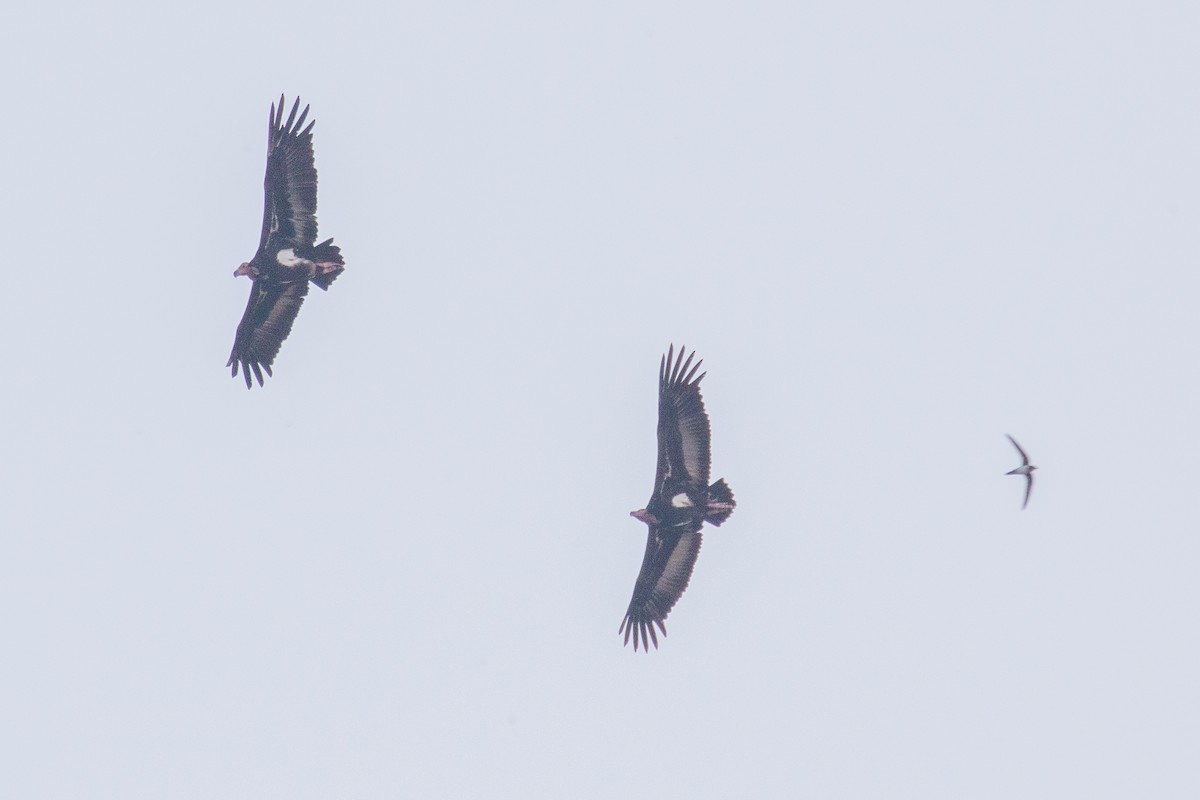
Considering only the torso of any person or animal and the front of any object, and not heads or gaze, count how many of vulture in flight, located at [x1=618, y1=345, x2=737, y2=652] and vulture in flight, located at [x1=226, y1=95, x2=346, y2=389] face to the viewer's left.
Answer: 2

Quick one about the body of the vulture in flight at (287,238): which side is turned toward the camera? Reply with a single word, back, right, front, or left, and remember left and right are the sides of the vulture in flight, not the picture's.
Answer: left

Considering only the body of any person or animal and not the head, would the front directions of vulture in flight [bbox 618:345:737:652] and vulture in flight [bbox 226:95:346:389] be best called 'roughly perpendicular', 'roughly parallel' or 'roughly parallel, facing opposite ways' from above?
roughly parallel

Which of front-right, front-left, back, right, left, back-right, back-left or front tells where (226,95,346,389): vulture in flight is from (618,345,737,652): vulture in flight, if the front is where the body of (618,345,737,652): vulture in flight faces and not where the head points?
front

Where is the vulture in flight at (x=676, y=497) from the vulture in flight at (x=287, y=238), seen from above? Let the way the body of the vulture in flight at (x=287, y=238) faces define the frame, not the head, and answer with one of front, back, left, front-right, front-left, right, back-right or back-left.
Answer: back

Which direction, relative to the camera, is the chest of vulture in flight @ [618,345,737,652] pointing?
to the viewer's left
